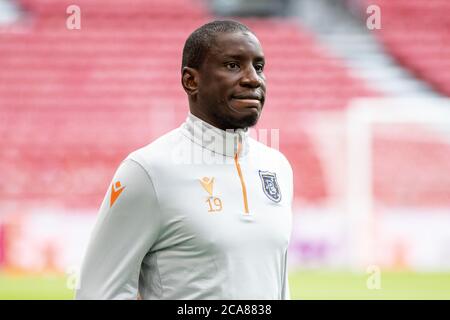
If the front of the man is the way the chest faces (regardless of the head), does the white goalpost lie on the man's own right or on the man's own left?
on the man's own left

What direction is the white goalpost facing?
toward the camera

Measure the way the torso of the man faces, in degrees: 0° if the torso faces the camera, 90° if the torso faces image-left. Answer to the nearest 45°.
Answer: approximately 315°

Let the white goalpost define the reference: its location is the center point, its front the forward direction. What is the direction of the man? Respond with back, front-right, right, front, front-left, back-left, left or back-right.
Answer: front

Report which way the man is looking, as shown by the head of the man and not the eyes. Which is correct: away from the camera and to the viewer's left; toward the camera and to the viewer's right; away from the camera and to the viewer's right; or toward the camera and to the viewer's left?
toward the camera and to the viewer's right
